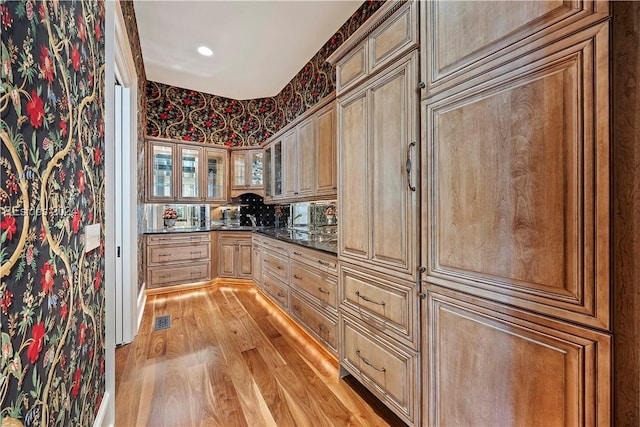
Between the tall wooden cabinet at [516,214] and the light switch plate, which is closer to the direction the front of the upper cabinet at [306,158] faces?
the light switch plate

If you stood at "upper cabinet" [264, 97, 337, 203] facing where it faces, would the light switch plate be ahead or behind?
ahead

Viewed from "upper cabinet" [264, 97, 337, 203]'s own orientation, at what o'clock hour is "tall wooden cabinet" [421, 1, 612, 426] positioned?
The tall wooden cabinet is roughly at 10 o'clock from the upper cabinet.

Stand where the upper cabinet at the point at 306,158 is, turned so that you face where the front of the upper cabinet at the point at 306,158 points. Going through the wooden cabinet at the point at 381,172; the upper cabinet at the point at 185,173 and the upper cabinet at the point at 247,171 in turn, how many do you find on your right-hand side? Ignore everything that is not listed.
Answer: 2

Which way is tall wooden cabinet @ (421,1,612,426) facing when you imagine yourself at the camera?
facing the viewer and to the left of the viewer

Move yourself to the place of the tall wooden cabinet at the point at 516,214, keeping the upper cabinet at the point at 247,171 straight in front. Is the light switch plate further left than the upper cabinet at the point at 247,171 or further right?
left

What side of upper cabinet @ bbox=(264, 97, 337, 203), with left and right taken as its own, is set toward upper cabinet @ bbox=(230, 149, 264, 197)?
right

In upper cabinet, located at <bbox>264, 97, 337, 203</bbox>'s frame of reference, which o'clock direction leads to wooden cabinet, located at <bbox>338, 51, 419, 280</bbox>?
The wooden cabinet is roughly at 10 o'clock from the upper cabinet.

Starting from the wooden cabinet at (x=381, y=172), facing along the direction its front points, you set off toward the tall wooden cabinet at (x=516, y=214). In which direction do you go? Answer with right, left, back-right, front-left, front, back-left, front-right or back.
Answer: left

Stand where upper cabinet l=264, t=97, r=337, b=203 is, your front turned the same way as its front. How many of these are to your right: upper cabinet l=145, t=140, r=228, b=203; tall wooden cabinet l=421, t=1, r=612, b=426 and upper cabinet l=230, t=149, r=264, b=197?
2
